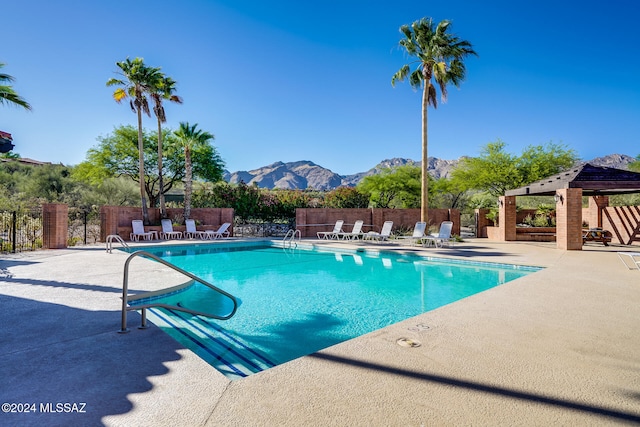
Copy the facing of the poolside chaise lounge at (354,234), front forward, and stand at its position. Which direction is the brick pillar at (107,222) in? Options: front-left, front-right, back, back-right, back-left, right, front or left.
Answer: front-right

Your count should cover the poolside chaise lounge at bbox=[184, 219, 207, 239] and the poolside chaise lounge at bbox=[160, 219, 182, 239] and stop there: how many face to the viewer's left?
0

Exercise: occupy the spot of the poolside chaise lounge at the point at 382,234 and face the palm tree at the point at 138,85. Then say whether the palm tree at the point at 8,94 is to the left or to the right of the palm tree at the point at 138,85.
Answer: left

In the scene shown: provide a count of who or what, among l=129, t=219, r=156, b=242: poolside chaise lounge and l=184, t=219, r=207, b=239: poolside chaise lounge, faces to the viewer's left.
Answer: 0

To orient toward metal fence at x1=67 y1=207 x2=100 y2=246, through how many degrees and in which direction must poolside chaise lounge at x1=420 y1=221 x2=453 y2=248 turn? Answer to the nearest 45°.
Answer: approximately 45° to its right

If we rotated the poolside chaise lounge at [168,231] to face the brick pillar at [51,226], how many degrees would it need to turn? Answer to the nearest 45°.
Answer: approximately 90° to its right

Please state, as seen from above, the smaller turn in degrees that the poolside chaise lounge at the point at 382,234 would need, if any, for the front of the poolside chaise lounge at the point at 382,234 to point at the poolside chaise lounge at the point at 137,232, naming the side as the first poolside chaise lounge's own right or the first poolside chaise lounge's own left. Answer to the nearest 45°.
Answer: approximately 45° to the first poolside chaise lounge's own right

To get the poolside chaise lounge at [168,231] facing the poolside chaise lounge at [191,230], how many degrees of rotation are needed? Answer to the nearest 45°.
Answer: approximately 45° to its left

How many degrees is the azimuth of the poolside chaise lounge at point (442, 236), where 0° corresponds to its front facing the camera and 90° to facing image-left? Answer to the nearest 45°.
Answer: approximately 45°

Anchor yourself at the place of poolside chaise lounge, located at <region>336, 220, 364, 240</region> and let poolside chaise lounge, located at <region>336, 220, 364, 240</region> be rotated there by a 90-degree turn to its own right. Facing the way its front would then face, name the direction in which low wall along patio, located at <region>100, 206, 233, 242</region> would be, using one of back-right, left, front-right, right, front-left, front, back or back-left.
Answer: front-left

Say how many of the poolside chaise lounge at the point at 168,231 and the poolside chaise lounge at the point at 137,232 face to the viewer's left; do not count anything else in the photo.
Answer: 0
